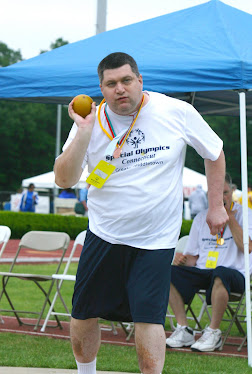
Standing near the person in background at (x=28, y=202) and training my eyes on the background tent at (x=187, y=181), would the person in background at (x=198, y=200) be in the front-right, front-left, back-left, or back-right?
front-right

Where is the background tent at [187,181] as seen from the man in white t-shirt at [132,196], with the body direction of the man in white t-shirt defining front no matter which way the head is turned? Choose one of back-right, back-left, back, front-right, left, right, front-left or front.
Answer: back

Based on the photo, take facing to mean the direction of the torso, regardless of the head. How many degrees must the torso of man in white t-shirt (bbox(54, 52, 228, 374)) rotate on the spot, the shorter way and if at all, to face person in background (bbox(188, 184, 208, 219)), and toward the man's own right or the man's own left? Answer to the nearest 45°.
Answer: approximately 180°

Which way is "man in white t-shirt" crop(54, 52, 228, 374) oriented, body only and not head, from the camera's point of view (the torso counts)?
toward the camera

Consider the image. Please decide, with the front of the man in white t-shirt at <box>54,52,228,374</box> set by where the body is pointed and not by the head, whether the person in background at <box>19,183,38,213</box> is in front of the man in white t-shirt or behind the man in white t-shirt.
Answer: behind
